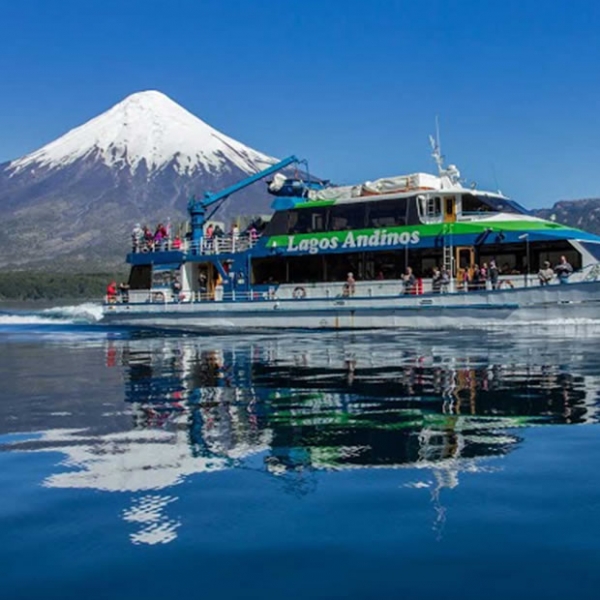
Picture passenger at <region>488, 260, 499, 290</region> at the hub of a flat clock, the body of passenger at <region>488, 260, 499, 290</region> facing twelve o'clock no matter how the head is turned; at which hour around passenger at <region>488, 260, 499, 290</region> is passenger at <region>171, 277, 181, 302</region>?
passenger at <region>171, 277, 181, 302</region> is roughly at 4 o'clock from passenger at <region>488, 260, 499, 290</region>.

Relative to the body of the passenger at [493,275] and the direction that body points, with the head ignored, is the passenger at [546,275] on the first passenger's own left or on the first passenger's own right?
on the first passenger's own left

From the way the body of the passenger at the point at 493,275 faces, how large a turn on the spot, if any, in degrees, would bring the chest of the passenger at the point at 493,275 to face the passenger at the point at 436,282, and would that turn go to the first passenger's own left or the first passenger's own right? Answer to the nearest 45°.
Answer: approximately 90° to the first passenger's own right

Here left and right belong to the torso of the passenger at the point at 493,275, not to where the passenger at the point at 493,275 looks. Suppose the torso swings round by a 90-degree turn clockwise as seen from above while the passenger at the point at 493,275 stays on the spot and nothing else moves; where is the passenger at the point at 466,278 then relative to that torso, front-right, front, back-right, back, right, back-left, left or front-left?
front-right

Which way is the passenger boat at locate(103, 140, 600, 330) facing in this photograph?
to the viewer's right

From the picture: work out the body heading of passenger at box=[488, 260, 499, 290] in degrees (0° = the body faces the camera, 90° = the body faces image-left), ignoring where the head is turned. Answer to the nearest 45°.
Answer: approximately 0°

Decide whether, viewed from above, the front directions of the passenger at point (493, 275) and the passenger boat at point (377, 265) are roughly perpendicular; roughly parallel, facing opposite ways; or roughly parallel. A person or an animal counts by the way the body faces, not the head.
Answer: roughly perpendicular
